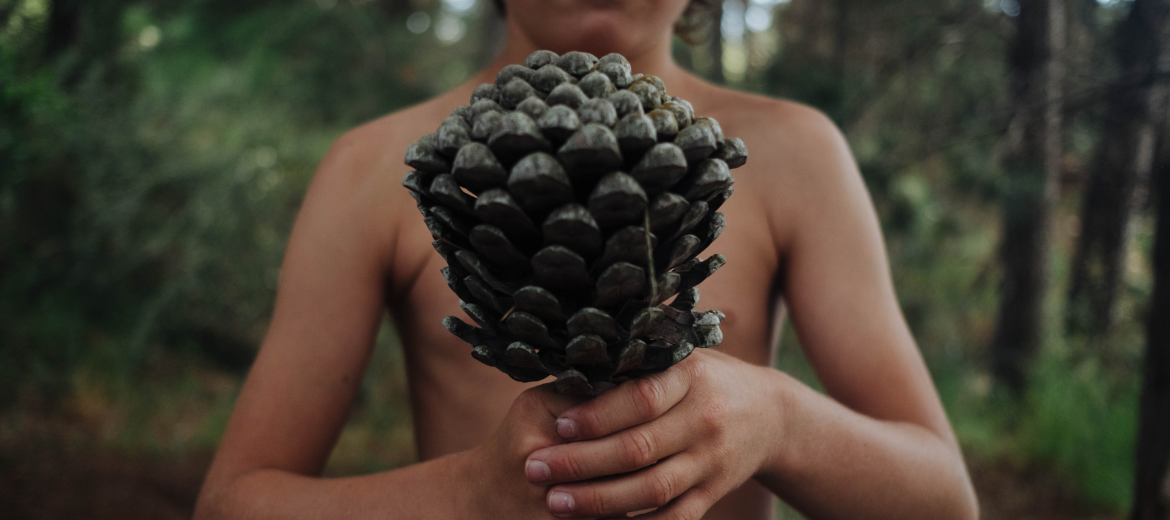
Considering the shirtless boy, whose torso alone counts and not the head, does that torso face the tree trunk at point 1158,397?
no

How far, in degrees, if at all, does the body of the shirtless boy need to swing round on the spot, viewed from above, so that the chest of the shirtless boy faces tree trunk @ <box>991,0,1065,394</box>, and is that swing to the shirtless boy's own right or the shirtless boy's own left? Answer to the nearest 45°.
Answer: approximately 135° to the shirtless boy's own left

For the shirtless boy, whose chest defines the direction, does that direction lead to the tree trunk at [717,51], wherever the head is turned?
no

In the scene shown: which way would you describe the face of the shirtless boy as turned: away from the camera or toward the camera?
toward the camera

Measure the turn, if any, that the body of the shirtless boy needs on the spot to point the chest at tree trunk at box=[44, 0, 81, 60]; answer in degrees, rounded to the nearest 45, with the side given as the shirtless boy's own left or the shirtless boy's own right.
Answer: approximately 135° to the shirtless boy's own right

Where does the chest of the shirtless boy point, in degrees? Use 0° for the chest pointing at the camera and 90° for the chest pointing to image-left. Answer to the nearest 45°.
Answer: approximately 0°

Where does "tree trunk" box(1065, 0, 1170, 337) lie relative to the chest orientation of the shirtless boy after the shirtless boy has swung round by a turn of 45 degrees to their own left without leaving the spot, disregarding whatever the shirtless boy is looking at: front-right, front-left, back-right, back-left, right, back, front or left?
left

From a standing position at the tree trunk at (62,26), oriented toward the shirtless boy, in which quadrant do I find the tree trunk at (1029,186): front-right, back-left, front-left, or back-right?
front-left
